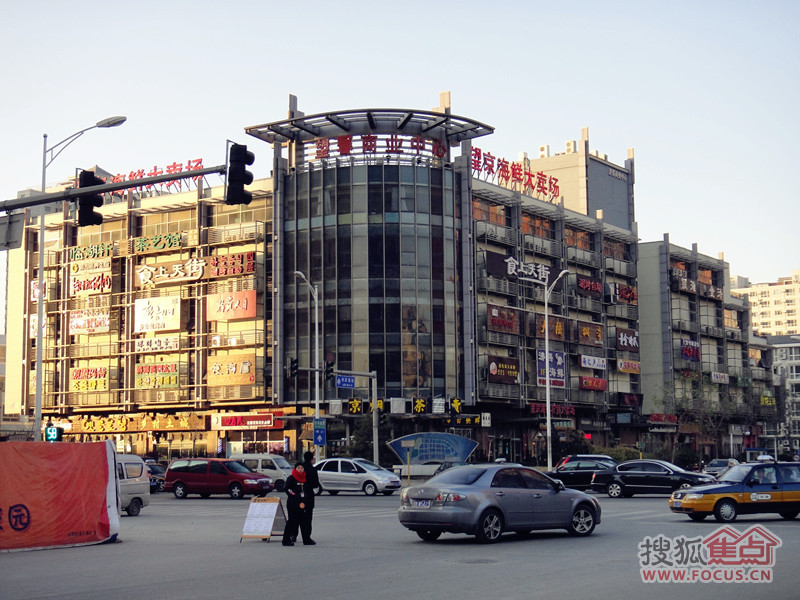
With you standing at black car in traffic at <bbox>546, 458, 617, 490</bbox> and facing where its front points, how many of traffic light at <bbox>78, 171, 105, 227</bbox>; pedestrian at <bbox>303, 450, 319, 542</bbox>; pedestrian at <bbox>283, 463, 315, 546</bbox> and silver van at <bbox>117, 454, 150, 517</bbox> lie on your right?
0

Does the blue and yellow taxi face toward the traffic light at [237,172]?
yes

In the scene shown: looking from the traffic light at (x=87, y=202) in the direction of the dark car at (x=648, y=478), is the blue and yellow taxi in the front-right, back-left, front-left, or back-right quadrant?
front-right

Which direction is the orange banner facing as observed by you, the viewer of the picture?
facing the viewer

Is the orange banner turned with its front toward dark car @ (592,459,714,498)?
no

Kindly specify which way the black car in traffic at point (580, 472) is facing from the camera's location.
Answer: facing to the left of the viewer

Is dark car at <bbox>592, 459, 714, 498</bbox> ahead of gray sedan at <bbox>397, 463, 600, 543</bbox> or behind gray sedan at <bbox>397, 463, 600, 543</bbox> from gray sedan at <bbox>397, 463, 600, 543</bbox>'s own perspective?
ahead

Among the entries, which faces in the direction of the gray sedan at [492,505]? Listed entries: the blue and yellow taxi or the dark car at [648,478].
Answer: the blue and yellow taxi

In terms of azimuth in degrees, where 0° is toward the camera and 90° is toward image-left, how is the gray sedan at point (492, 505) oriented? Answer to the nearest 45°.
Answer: approximately 225°

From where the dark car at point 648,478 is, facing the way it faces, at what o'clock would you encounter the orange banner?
The orange banner is roughly at 4 o'clock from the dark car.

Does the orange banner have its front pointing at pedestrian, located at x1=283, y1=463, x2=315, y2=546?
no
